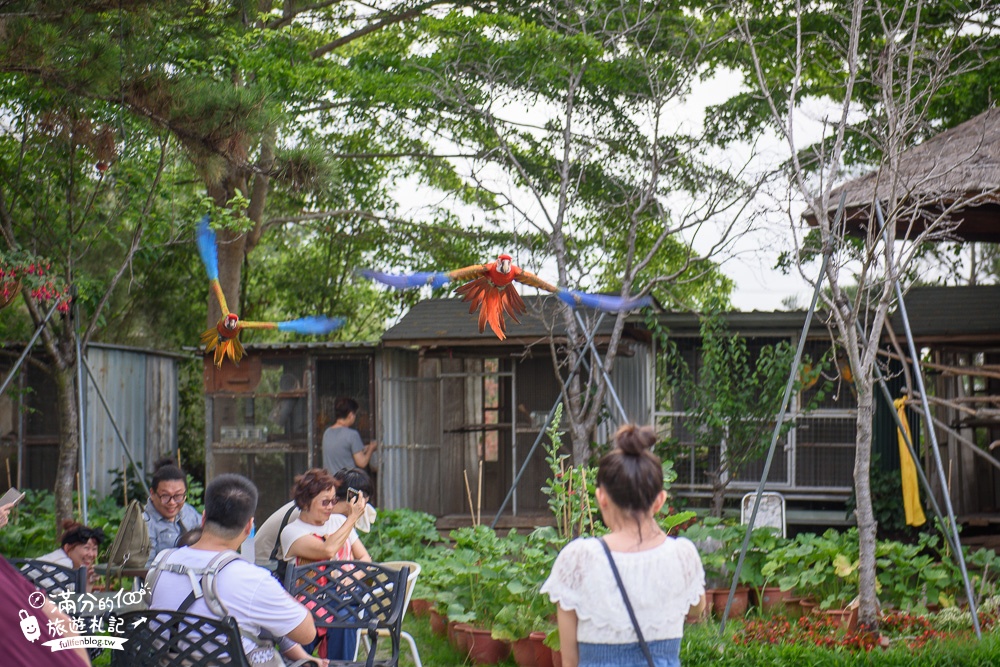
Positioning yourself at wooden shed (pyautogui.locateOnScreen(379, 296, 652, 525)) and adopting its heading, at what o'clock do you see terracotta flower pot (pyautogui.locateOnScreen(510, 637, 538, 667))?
The terracotta flower pot is roughly at 12 o'clock from the wooden shed.

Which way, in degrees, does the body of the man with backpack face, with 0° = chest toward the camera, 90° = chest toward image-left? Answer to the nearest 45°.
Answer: approximately 225°

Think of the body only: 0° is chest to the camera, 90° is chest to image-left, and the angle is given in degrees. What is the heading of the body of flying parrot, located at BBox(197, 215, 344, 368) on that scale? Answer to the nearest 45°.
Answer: approximately 0°

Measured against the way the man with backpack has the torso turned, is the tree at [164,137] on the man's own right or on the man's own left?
on the man's own left

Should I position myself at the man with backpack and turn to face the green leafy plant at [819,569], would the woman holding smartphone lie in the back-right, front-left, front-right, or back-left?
front-left

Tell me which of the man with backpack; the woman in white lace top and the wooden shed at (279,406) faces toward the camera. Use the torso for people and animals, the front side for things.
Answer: the wooden shed

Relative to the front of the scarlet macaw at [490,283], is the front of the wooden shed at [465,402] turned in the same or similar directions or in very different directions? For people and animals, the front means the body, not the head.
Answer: same or similar directions

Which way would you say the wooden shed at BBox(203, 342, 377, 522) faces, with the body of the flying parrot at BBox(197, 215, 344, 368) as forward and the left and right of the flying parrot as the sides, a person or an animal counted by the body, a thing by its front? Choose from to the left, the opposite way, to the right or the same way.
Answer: the same way

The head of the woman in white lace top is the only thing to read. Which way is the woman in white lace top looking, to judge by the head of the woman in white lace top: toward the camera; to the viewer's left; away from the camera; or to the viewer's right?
away from the camera

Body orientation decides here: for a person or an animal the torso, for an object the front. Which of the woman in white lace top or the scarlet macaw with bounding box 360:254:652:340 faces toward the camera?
the scarlet macaw

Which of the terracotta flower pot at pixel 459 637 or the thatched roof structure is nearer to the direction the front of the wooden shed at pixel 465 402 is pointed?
the terracotta flower pot

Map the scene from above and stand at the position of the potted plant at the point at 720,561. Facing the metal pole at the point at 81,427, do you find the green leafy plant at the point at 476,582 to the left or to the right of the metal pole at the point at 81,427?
left

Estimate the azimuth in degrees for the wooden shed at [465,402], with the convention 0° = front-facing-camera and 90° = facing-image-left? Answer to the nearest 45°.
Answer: approximately 0°
